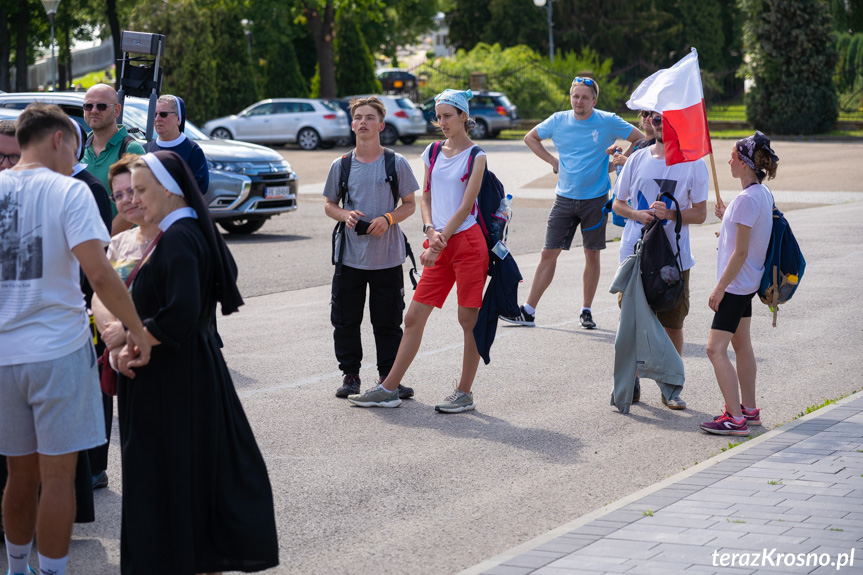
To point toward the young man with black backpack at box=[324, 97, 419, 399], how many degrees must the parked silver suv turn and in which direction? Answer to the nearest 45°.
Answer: approximately 45° to its right

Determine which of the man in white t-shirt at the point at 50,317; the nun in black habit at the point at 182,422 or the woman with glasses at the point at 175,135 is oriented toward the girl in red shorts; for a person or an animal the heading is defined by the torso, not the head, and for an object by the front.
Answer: the man in white t-shirt

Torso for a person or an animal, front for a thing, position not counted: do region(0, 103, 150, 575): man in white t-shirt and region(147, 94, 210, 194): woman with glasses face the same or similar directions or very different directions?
very different directions

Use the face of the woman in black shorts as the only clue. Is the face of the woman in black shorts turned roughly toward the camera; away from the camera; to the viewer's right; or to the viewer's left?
to the viewer's left

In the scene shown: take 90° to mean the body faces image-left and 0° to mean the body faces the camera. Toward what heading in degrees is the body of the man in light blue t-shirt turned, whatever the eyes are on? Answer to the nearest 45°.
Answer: approximately 0°

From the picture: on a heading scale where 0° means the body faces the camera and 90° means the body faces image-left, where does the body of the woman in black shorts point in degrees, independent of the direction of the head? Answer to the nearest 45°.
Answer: approximately 90°

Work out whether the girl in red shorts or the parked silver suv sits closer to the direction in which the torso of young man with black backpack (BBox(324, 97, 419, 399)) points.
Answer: the girl in red shorts

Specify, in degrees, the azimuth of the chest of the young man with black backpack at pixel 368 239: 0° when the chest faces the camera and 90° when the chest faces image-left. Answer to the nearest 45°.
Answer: approximately 0°

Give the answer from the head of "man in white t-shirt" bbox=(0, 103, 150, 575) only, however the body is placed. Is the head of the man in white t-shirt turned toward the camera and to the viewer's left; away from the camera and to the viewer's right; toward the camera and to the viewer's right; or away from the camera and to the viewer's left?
away from the camera and to the viewer's right

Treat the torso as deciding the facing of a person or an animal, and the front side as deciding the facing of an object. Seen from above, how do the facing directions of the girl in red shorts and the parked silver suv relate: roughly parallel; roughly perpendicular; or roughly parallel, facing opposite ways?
roughly perpendicular

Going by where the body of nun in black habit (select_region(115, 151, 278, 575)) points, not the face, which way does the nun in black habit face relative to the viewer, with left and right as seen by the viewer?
facing to the left of the viewer

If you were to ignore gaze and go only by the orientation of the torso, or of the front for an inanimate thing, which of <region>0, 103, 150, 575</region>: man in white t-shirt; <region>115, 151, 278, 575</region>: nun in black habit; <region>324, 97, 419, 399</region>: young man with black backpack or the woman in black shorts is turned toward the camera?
the young man with black backpack
